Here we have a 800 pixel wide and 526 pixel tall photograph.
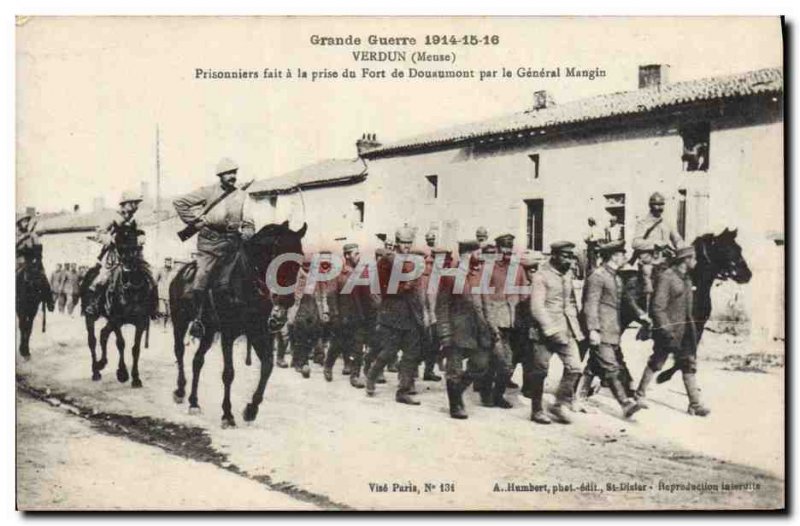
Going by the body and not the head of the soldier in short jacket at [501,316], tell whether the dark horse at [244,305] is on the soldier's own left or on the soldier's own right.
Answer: on the soldier's own right

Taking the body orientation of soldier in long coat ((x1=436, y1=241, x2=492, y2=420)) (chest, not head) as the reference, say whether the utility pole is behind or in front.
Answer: behind

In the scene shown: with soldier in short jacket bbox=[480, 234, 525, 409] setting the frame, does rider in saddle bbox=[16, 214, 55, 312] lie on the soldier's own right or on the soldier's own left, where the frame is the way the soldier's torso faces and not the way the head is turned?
on the soldier's own right

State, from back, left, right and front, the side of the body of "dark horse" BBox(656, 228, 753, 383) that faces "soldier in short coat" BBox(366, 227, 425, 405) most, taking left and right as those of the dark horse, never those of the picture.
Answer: back
